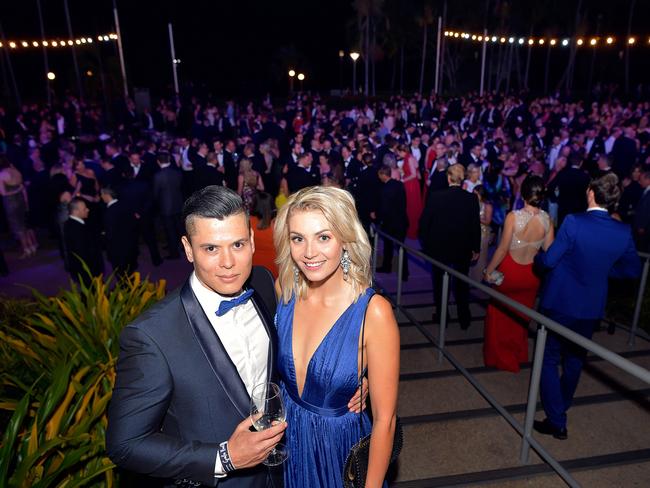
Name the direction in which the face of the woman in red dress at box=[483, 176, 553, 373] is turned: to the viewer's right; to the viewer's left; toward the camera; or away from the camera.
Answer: away from the camera

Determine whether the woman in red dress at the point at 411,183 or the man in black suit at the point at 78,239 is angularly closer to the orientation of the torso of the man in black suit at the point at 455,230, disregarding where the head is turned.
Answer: the woman in red dress

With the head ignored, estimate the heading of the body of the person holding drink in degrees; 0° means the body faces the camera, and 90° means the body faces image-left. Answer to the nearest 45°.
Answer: approximately 315°

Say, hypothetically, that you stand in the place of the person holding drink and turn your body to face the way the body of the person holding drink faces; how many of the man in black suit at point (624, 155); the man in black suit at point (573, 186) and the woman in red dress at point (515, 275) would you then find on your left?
3

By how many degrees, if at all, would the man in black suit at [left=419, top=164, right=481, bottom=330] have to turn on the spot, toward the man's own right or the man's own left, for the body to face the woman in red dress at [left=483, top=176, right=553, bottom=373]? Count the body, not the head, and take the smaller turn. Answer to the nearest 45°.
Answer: approximately 135° to the man's own right

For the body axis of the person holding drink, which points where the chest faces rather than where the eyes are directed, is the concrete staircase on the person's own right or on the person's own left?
on the person's own left

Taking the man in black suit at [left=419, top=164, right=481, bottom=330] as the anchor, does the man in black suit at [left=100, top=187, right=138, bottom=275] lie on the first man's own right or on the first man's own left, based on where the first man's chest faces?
on the first man's own left

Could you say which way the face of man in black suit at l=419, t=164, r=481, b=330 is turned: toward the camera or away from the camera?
away from the camera

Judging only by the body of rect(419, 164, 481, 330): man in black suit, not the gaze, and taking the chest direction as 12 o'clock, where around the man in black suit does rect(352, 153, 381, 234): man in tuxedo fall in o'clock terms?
The man in tuxedo is roughly at 11 o'clock from the man in black suit.

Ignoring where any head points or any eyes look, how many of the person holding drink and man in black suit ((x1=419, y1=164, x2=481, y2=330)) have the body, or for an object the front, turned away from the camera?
1

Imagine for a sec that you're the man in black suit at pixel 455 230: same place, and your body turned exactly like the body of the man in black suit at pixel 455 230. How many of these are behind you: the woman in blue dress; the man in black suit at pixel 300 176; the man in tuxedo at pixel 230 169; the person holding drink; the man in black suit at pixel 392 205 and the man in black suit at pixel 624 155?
2

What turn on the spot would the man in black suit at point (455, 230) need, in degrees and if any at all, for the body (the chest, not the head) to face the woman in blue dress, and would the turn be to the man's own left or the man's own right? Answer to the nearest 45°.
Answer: approximately 180°

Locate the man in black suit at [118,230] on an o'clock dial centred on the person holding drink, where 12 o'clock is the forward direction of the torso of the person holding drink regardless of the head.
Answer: The man in black suit is roughly at 7 o'clock from the person holding drink.

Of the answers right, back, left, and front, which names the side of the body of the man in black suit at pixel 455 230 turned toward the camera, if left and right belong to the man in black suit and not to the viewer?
back

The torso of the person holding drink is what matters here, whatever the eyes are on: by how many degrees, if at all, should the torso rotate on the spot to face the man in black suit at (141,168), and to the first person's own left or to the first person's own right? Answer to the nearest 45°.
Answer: approximately 135° to the first person's own left
